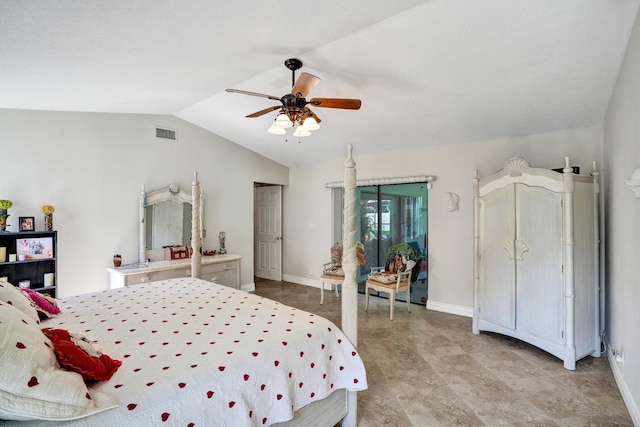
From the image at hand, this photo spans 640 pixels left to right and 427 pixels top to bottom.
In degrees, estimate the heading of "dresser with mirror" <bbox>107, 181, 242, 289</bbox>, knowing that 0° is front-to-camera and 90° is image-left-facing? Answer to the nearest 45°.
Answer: approximately 315°

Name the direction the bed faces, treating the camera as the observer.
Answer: facing away from the viewer and to the right of the viewer

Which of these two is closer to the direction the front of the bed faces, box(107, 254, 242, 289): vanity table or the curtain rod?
the curtain rod

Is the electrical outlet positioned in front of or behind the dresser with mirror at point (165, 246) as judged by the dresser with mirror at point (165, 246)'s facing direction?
in front

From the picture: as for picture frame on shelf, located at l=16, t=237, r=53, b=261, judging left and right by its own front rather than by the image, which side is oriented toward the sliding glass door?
left

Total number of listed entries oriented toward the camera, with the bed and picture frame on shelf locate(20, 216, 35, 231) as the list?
1

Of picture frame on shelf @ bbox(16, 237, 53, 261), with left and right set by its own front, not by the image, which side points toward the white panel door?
left

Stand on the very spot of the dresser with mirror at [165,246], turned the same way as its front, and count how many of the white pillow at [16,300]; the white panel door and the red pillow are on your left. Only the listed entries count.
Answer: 1
